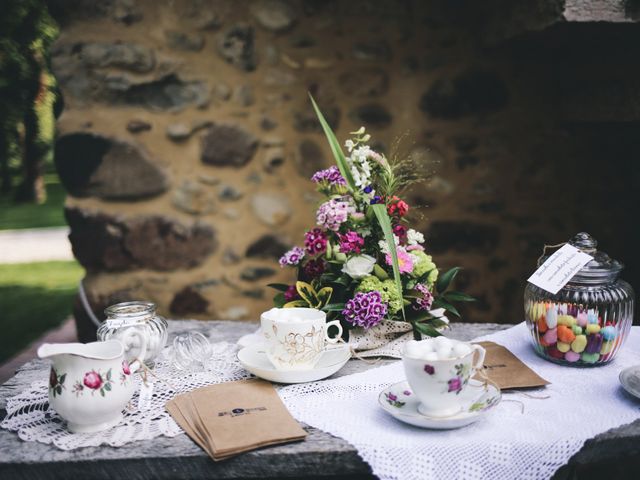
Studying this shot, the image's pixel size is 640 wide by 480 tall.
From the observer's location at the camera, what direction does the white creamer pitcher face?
facing to the left of the viewer

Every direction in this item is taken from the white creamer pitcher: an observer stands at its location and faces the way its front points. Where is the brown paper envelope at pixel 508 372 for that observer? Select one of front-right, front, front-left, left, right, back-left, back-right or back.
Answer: back

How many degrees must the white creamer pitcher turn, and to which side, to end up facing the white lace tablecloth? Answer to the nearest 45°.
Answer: approximately 180°

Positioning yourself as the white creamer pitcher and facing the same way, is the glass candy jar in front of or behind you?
behind

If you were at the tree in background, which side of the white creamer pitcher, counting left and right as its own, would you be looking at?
right

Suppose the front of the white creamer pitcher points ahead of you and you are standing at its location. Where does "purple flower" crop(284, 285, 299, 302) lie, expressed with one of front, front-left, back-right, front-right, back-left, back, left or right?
back-right
